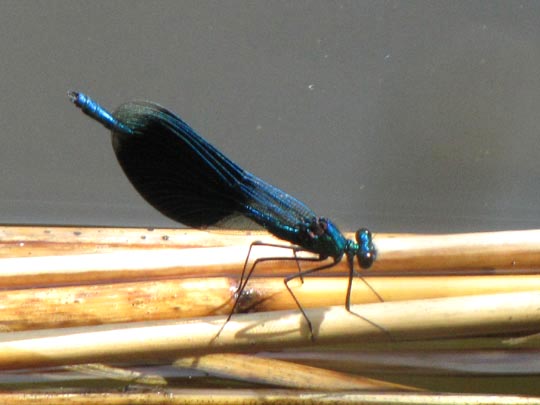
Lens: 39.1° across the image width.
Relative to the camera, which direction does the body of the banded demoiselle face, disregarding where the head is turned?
to the viewer's right
